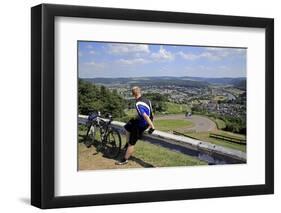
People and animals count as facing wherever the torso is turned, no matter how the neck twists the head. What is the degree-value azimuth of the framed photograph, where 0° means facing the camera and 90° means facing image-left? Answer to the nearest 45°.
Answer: approximately 315°
